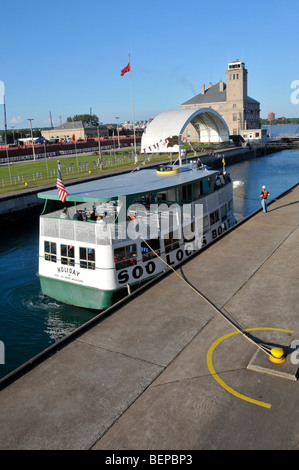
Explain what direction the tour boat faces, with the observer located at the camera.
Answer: facing away from the viewer and to the right of the viewer

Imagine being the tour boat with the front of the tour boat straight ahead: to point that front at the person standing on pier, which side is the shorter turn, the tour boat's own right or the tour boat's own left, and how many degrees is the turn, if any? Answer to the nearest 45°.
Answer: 0° — it already faces them
